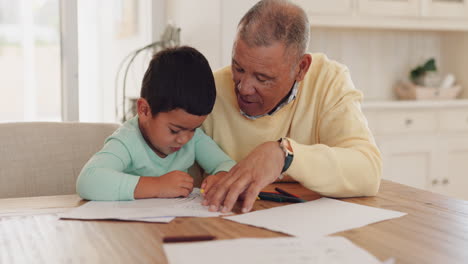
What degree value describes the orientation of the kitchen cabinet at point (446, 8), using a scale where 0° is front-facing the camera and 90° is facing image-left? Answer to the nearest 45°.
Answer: approximately 0°

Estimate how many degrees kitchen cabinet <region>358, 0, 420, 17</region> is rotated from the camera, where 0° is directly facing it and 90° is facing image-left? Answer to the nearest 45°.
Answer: approximately 0°

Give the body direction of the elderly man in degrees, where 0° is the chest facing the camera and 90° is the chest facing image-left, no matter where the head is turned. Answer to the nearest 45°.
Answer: approximately 45°

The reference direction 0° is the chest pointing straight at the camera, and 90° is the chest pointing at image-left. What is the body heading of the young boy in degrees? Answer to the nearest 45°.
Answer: approximately 315°

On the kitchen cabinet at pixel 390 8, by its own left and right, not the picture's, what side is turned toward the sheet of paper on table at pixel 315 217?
front

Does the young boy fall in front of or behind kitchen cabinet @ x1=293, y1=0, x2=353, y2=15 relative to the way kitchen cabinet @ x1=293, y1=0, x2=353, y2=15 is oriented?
in front

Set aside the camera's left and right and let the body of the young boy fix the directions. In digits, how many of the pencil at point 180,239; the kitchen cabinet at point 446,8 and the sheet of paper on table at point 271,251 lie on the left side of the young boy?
1

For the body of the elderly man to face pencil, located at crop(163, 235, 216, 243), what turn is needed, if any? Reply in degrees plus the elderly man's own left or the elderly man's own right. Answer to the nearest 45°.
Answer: approximately 45° to the elderly man's own left
